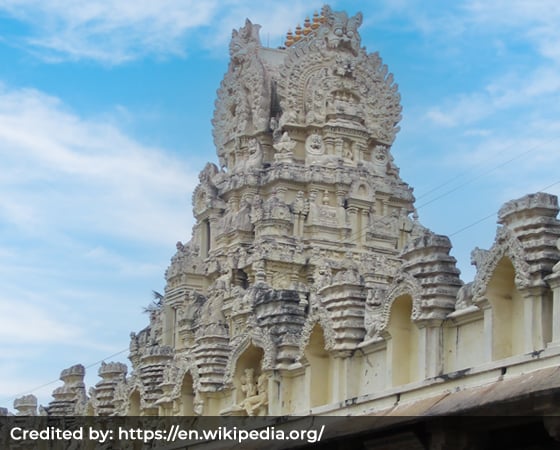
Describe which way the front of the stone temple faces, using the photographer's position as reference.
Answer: facing the viewer and to the left of the viewer
